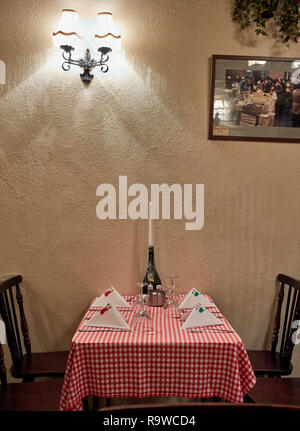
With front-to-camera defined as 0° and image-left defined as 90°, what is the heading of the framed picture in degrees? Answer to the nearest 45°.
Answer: approximately 0°

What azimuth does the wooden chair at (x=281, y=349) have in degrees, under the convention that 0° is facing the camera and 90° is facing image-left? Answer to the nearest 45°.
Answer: approximately 90°

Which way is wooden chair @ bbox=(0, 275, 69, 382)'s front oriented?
to the viewer's right

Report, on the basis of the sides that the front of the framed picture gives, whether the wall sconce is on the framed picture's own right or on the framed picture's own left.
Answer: on the framed picture's own right
